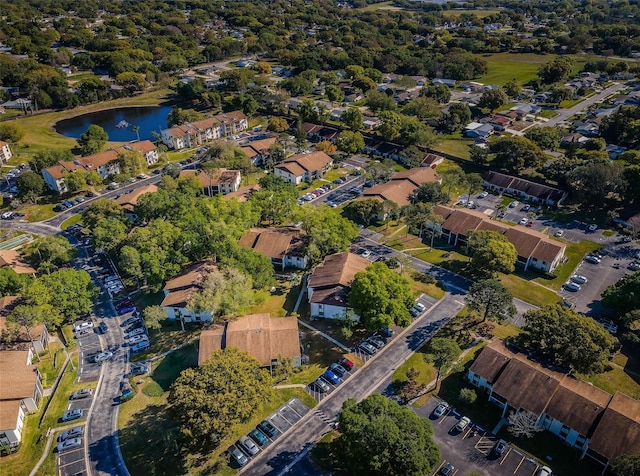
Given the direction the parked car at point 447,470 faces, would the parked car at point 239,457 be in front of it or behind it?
in front

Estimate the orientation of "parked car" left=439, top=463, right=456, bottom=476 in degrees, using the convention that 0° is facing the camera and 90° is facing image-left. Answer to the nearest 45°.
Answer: approximately 45°

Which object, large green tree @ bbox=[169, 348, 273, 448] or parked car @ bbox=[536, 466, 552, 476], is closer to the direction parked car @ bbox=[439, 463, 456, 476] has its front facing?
the large green tree

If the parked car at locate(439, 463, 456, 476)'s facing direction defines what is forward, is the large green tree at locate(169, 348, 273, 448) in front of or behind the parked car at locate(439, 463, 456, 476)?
in front

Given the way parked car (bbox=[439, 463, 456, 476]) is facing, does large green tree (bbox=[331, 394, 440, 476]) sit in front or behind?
in front

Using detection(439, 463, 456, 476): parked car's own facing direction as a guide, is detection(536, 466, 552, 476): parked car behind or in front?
behind

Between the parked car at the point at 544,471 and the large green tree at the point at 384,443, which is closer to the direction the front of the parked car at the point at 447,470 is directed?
the large green tree

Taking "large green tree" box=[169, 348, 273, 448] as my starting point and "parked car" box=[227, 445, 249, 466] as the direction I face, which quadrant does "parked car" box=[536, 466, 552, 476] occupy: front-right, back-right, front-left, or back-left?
front-left
